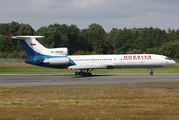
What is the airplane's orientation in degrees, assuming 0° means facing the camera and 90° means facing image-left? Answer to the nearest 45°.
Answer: approximately 270°
